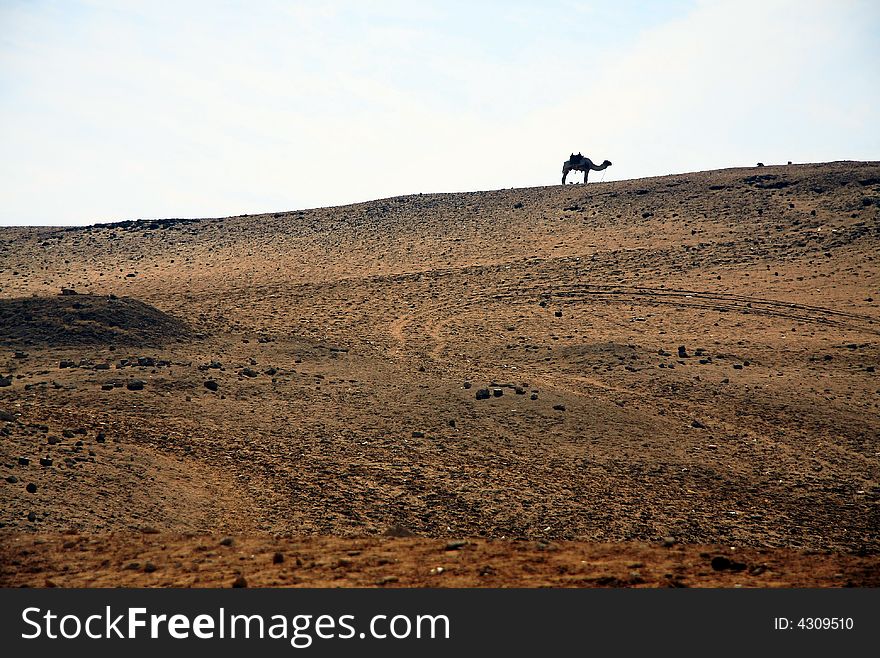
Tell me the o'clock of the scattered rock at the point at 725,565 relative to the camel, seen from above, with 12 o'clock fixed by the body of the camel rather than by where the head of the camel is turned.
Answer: The scattered rock is roughly at 3 o'clock from the camel.

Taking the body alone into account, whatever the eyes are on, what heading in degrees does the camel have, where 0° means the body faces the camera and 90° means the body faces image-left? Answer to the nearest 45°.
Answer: approximately 270°

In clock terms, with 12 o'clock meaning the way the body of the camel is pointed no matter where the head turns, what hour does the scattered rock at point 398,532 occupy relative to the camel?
The scattered rock is roughly at 3 o'clock from the camel.
